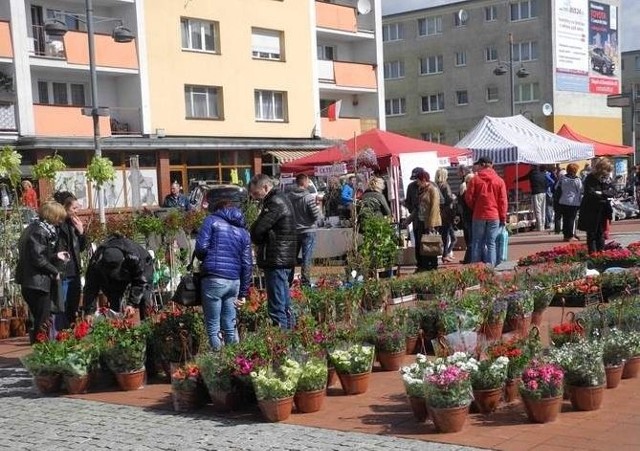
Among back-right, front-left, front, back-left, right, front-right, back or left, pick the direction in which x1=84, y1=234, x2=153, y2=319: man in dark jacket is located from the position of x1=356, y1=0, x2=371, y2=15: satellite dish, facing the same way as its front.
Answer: front-right

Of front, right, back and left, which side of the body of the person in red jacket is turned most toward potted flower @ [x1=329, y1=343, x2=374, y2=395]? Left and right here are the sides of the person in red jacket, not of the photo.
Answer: back

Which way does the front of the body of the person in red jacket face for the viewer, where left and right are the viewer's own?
facing away from the viewer

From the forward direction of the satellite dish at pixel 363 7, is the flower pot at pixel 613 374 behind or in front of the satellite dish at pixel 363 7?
in front

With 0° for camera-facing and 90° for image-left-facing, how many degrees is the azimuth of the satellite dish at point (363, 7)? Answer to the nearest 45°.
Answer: approximately 315°

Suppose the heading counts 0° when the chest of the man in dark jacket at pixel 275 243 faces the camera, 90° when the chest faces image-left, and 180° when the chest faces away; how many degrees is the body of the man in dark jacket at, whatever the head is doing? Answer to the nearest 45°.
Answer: approximately 90°

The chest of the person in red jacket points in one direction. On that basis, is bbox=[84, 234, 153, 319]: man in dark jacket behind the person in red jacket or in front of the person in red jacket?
behind

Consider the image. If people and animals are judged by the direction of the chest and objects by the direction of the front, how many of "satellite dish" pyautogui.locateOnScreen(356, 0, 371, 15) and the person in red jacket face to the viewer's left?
0

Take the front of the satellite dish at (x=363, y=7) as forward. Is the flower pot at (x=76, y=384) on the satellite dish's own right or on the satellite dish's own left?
on the satellite dish's own right

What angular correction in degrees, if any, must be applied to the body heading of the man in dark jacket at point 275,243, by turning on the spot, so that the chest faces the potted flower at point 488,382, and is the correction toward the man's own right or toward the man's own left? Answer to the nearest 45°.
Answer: approximately 135° to the man's own left
